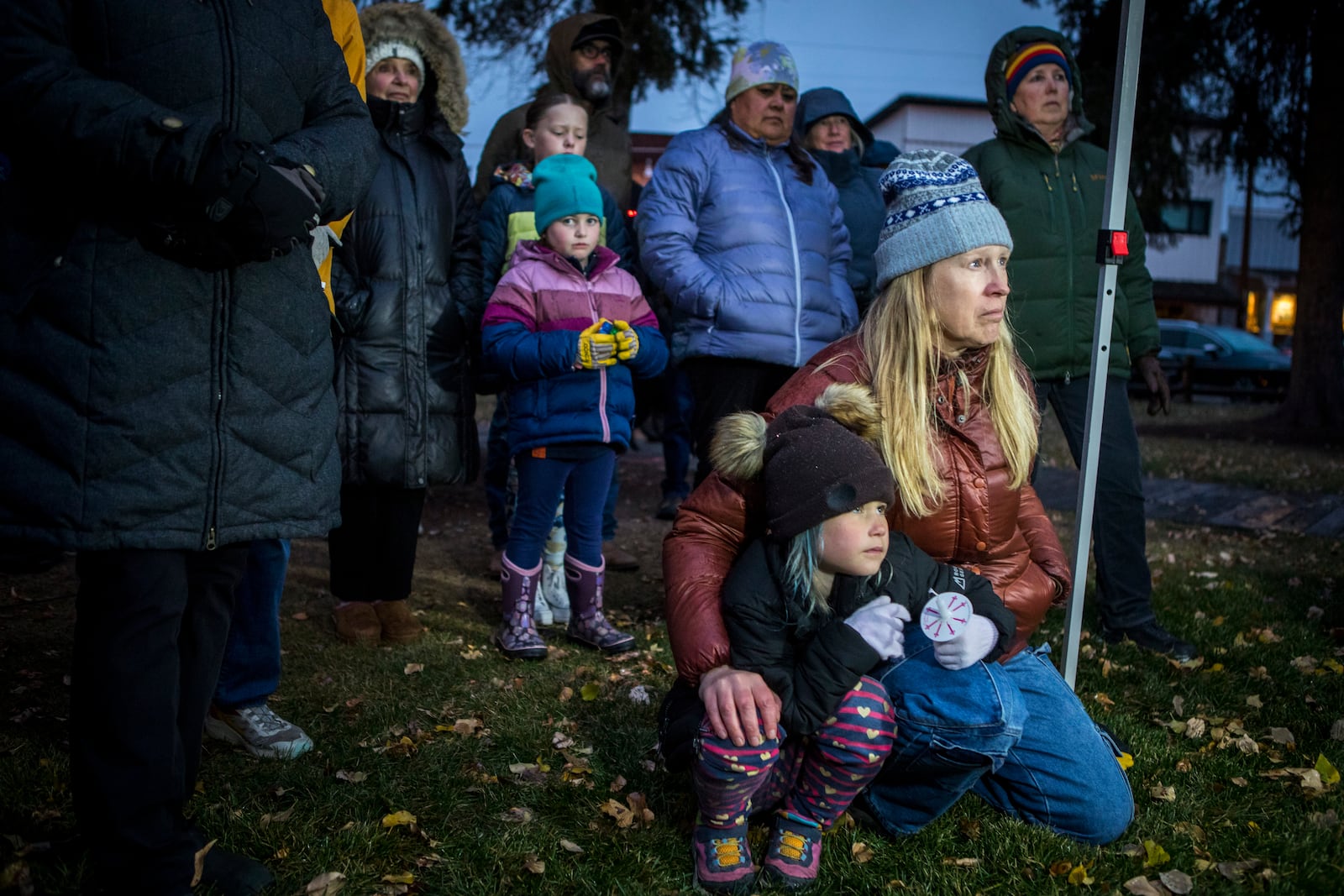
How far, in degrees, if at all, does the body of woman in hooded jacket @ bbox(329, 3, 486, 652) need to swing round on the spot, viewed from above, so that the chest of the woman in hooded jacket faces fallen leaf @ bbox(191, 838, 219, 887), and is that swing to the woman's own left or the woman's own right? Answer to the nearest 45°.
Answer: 0° — they already face it

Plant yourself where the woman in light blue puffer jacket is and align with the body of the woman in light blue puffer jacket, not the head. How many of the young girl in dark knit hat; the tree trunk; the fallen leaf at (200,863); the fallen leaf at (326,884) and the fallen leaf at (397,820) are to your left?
1

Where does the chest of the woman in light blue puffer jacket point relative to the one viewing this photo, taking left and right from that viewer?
facing the viewer and to the right of the viewer

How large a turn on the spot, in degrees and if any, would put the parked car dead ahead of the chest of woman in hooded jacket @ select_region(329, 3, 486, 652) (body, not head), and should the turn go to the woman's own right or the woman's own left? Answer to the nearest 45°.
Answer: approximately 135° to the woman's own left

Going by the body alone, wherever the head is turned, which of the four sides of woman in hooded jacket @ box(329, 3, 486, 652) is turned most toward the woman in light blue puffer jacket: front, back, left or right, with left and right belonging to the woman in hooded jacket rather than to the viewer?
left

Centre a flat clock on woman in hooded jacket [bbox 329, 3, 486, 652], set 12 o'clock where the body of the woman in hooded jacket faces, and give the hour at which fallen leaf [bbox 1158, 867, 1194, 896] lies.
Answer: The fallen leaf is roughly at 11 o'clock from the woman in hooded jacket.

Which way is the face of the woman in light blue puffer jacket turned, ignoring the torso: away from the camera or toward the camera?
toward the camera

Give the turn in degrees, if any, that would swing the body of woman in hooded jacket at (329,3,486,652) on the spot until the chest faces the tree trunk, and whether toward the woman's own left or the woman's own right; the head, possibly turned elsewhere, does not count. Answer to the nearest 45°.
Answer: approximately 135° to the woman's own left

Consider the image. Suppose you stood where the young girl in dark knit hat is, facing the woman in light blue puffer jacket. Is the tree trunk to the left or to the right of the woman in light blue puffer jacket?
right

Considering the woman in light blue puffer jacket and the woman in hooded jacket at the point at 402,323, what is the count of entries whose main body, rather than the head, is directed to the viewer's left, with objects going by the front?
0

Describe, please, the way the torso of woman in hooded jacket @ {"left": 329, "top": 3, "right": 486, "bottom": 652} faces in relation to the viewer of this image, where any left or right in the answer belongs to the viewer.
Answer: facing the viewer

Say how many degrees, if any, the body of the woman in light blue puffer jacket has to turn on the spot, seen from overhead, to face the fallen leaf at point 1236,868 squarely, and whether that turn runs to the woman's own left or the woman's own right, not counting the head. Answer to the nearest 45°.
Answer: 0° — they already face it

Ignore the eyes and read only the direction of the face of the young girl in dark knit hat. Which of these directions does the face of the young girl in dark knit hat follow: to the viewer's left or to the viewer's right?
to the viewer's right

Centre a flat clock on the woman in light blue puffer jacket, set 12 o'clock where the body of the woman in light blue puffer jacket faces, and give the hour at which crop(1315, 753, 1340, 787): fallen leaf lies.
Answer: The fallen leaf is roughly at 12 o'clock from the woman in light blue puffer jacket.

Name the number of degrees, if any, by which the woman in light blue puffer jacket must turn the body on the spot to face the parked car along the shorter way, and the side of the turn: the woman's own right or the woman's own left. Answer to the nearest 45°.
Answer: approximately 90° to the woman's own left

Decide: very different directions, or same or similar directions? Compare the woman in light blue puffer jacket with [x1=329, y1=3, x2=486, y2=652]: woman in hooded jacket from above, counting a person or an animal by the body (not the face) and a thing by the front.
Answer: same or similar directions
